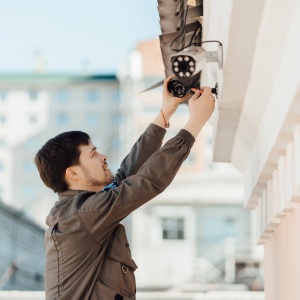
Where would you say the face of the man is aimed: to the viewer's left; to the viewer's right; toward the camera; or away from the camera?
to the viewer's right

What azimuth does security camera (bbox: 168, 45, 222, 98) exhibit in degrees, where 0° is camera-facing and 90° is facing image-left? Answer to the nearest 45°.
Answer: approximately 45°

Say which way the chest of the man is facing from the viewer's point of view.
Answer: to the viewer's right

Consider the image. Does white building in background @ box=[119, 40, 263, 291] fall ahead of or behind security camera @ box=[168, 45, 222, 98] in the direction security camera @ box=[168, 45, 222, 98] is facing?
behind
